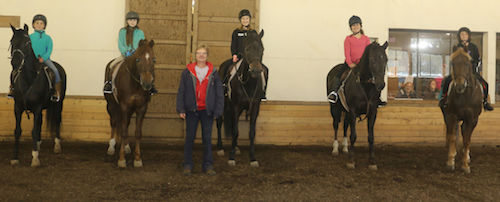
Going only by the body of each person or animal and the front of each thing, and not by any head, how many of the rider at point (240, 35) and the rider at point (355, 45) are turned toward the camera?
2

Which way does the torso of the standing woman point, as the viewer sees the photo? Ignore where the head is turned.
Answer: toward the camera

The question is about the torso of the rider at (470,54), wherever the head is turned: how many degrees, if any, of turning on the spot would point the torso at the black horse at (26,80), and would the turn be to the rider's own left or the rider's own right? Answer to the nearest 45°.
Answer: approximately 45° to the rider's own right

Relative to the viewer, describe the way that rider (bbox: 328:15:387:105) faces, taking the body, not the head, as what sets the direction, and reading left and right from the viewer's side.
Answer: facing the viewer

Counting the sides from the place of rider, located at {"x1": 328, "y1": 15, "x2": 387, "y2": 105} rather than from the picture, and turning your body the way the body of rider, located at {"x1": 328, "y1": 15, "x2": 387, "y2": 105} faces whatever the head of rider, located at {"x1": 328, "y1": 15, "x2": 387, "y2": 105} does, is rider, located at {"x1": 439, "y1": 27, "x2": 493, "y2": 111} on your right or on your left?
on your left

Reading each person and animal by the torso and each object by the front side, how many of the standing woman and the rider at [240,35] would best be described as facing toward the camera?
2

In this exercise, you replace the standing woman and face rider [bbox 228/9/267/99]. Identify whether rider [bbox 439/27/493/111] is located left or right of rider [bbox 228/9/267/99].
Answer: right

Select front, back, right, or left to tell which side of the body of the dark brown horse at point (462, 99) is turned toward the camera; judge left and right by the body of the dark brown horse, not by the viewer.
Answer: front

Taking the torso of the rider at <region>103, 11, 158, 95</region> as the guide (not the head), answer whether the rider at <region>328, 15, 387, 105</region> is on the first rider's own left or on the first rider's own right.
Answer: on the first rider's own left

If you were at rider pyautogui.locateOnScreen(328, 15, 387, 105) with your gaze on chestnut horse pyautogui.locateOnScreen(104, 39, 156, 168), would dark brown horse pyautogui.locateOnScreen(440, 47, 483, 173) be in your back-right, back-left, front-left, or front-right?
back-left

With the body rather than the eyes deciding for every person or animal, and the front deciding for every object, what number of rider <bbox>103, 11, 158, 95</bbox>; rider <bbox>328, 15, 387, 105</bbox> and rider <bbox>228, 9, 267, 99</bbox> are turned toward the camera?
3

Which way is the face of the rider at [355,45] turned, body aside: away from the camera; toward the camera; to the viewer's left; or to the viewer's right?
toward the camera
